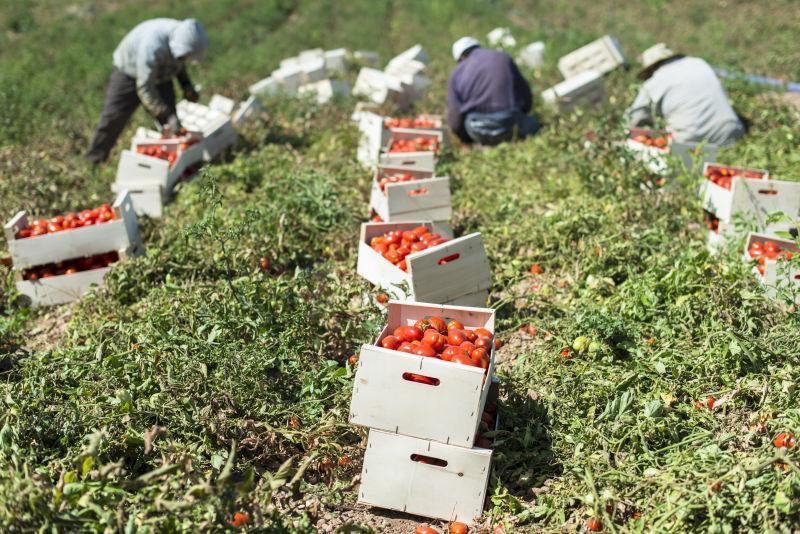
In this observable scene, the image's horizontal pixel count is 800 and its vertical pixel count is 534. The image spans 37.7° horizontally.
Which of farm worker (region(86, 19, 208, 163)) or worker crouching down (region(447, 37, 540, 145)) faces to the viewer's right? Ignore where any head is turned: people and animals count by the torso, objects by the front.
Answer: the farm worker

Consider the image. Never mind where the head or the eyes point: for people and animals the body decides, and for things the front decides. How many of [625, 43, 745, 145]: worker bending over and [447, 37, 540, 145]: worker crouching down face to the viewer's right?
0

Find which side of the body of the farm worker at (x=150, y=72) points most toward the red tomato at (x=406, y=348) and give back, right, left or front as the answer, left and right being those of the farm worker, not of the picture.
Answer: right

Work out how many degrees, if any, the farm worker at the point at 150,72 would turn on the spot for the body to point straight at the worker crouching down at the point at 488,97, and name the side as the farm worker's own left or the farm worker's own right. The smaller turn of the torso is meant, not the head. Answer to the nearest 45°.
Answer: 0° — they already face them

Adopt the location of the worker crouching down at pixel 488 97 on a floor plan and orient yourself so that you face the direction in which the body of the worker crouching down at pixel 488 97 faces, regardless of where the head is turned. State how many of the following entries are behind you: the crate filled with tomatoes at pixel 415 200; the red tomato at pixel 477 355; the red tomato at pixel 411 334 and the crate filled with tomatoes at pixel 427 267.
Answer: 4

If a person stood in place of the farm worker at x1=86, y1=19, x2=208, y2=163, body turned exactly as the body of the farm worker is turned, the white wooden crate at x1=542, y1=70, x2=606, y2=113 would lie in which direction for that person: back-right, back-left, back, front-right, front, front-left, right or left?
front

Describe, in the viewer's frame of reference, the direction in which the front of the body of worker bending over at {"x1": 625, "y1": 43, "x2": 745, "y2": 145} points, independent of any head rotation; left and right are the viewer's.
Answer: facing away from the viewer and to the left of the viewer

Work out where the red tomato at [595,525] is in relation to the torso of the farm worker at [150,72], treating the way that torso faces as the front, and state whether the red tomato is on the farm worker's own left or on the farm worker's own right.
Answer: on the farm worker's own right

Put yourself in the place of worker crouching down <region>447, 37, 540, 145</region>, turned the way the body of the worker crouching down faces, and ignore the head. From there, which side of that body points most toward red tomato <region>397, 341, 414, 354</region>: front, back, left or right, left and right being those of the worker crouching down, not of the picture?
back

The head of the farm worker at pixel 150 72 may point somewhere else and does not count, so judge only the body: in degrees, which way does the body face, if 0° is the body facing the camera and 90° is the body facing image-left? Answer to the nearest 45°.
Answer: approximately 270°

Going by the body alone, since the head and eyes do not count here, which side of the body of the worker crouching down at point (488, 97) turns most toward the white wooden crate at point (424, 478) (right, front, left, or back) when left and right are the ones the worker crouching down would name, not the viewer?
back

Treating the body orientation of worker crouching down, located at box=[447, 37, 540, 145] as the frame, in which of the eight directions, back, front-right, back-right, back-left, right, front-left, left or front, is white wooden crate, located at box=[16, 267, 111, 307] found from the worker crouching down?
back-left

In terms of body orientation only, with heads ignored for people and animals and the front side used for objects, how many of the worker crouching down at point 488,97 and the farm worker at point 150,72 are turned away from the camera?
1

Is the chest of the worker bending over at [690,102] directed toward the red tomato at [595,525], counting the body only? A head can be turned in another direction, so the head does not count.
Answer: no

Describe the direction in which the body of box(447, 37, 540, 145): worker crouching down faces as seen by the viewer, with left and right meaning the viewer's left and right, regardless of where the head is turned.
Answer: facing away from the viewer

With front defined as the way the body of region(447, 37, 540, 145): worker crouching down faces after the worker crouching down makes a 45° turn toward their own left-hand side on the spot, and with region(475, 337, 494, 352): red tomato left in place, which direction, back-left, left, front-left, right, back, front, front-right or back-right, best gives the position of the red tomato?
back-left

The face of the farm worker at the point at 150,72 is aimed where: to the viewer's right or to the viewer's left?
to the viewer's right

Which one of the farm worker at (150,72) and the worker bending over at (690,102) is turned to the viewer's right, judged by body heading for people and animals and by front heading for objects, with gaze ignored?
the farm worker
